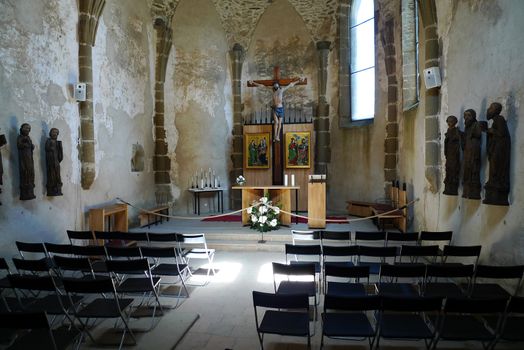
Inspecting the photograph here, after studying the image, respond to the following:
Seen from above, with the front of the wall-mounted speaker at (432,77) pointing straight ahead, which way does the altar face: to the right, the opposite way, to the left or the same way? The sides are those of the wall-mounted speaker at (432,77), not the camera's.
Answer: to the left

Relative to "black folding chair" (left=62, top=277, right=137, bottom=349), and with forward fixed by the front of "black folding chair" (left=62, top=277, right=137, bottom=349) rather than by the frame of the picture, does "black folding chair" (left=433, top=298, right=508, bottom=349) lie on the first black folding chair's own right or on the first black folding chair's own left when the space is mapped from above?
on the first black folding chair's own right

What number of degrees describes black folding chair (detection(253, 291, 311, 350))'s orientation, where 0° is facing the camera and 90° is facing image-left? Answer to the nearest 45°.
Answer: approximately 180°

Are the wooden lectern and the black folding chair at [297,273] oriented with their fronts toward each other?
yes

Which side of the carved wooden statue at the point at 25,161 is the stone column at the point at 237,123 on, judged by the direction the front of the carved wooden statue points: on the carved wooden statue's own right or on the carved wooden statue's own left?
on the carved wooden statue's own left

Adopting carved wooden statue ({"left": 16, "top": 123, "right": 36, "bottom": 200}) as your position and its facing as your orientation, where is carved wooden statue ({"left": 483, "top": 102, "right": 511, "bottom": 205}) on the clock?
carved wooden statue ({"left": 483, "top": 102, "right": 511, "bottom": 205}) is roughly at 12 o'clock from carved wooden statue ({"left": 16, "top": 123, "right": 36, "bottom": 200}).

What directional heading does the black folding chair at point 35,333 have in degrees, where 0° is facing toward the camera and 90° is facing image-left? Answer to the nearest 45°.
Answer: approximately 225°

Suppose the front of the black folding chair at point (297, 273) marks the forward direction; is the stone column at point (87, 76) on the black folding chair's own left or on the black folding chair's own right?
on the black folding chair's own left

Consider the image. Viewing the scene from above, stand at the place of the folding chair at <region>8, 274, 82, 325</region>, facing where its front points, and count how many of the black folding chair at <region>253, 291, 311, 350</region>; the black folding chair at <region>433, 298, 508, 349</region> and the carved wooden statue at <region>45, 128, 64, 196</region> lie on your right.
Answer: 2

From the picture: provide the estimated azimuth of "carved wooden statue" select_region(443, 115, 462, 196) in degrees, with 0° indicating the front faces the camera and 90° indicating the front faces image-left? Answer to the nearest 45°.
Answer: approximately 45°

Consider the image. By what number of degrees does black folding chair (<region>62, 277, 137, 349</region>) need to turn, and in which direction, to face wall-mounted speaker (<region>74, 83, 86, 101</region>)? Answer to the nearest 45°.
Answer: approximately 45° to its left
